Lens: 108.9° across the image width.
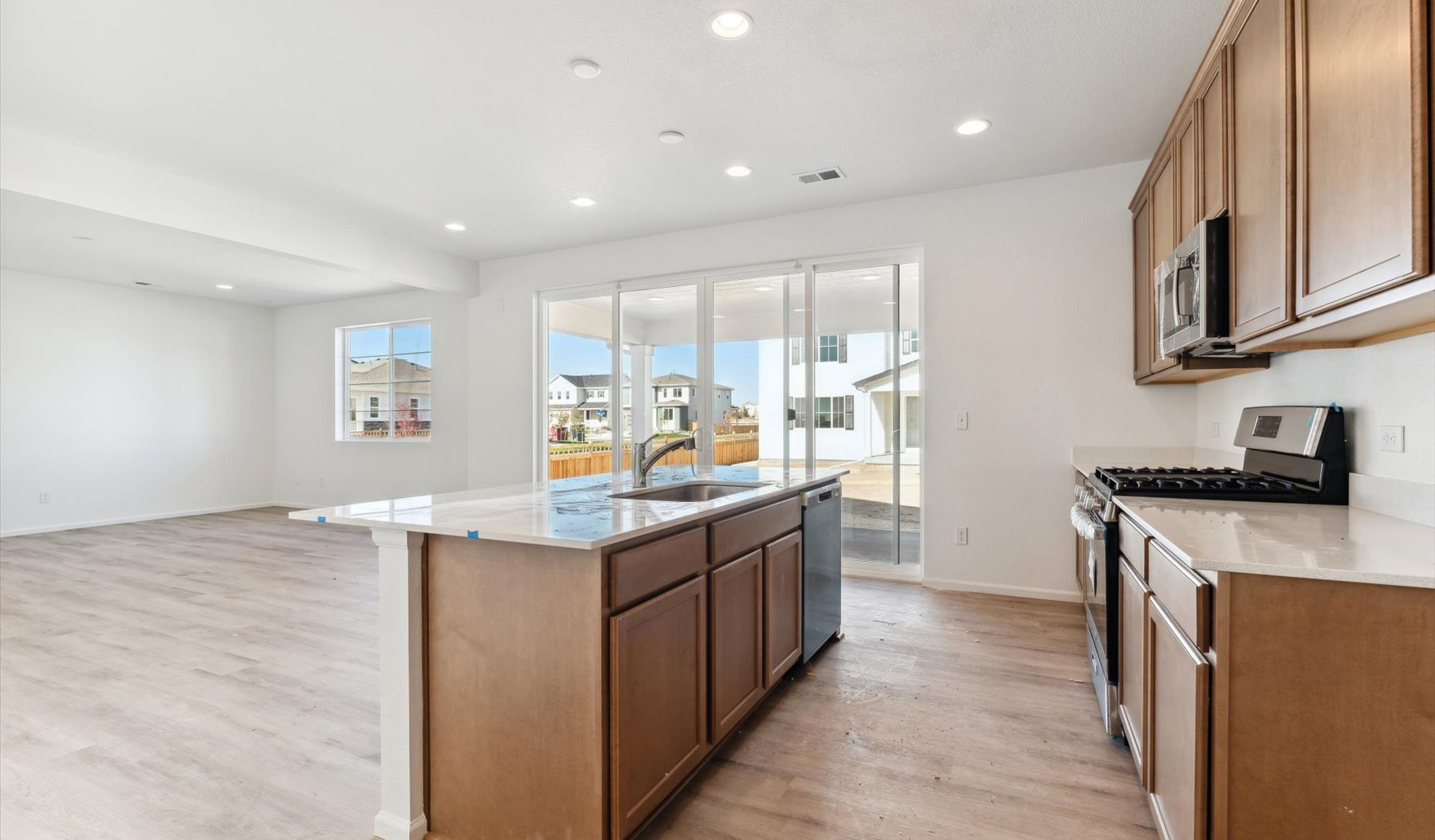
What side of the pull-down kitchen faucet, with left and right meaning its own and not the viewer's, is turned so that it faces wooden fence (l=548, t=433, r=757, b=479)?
left

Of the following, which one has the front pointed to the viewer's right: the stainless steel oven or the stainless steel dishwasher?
the stainless steel dishwasher

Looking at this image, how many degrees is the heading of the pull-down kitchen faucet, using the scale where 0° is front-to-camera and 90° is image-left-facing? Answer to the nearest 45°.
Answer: approximately 270°

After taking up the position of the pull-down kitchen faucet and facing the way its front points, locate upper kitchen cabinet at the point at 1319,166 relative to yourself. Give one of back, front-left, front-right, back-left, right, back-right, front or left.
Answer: front-right

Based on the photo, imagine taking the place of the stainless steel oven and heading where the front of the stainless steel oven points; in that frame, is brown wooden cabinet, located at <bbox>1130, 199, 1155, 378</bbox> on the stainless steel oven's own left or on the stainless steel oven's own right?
on the stainless steel oven's own right

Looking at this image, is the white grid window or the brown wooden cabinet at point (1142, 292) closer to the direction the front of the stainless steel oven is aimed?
the white grid window

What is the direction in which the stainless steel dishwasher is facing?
to the viewer's right

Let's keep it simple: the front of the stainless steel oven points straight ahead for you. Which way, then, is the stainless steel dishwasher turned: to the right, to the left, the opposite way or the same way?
the opposite way

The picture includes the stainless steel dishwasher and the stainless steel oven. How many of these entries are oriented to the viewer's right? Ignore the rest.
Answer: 1

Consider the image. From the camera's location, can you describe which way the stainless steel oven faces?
facing to the left of the viewer

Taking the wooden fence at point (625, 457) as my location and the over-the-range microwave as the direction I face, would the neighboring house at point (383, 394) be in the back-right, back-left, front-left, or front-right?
back-right

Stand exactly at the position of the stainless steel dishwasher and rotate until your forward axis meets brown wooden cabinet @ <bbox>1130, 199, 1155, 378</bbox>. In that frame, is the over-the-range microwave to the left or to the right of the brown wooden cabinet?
right

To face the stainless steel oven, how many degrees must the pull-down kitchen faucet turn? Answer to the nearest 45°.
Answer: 0° — it already faces it

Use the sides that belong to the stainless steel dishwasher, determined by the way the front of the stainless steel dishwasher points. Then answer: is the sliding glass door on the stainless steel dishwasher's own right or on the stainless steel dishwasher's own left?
on the stainless steel dishwasher's own left
